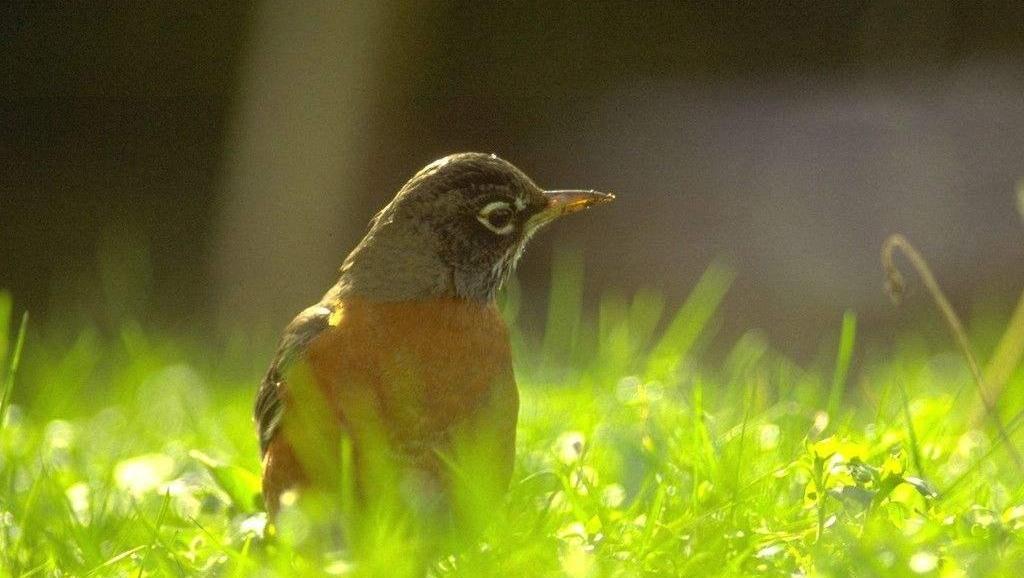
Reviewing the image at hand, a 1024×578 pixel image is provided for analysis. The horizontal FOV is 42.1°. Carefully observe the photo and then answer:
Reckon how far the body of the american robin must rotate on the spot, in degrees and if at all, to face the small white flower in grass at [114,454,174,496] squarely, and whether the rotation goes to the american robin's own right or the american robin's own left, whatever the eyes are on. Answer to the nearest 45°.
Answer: approximately 180°

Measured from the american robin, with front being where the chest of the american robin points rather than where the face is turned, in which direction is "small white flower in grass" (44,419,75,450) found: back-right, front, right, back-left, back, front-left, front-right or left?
back

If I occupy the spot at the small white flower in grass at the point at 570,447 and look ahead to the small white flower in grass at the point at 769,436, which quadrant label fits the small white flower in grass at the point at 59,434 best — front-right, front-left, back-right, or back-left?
back-left

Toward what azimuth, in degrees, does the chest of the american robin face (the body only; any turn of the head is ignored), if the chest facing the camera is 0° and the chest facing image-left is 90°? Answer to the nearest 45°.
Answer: approximately 315°

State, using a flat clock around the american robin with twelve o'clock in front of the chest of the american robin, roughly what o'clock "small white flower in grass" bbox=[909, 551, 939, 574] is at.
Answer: The small white flower in grass is roughly at 12 o'clock from the american robin.

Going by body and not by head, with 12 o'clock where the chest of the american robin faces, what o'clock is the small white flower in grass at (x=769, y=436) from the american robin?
The small white flower in grass is roughly at 10 o'clock from the american robin.

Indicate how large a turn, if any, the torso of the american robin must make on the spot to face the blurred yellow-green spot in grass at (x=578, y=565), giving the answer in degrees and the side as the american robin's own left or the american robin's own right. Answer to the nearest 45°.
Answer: approximately 45° to the american robin's own right

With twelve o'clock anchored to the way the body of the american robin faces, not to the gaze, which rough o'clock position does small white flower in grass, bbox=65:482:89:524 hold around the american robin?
The small white flower in grass is roughly at 5 o'clock from the american robin.
